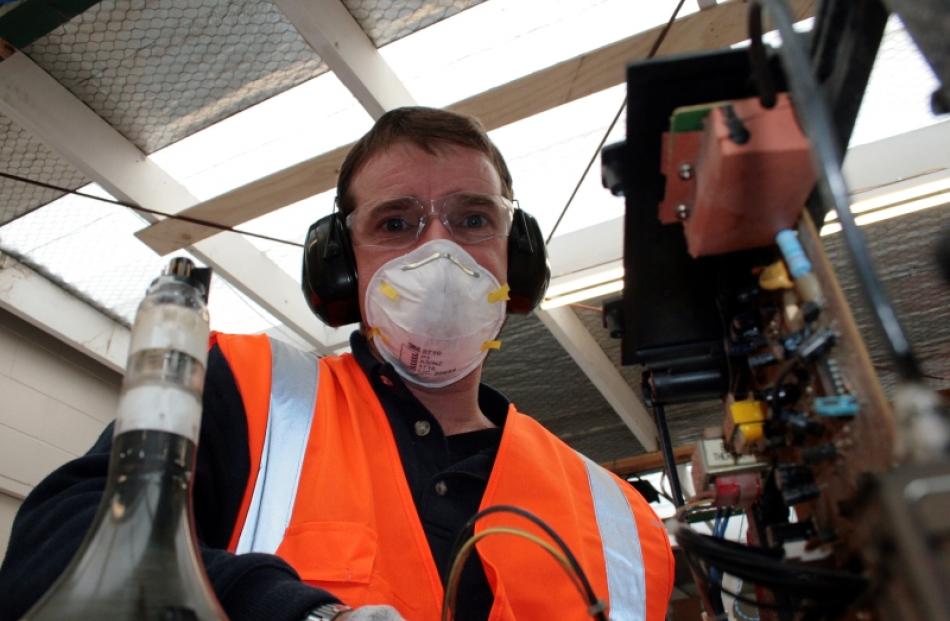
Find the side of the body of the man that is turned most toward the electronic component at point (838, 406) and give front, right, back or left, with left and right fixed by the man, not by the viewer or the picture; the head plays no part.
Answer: front

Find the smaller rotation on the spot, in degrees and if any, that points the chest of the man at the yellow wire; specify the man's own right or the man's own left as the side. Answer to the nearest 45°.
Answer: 0° — they already face it

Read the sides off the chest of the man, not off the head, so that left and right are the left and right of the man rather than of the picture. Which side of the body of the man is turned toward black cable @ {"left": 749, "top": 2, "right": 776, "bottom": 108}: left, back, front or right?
front

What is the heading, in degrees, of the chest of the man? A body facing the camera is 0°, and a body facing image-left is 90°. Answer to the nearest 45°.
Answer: approximately 0°

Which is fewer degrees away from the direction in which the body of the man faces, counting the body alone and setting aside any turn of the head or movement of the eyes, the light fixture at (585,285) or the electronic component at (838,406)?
the electronic component
